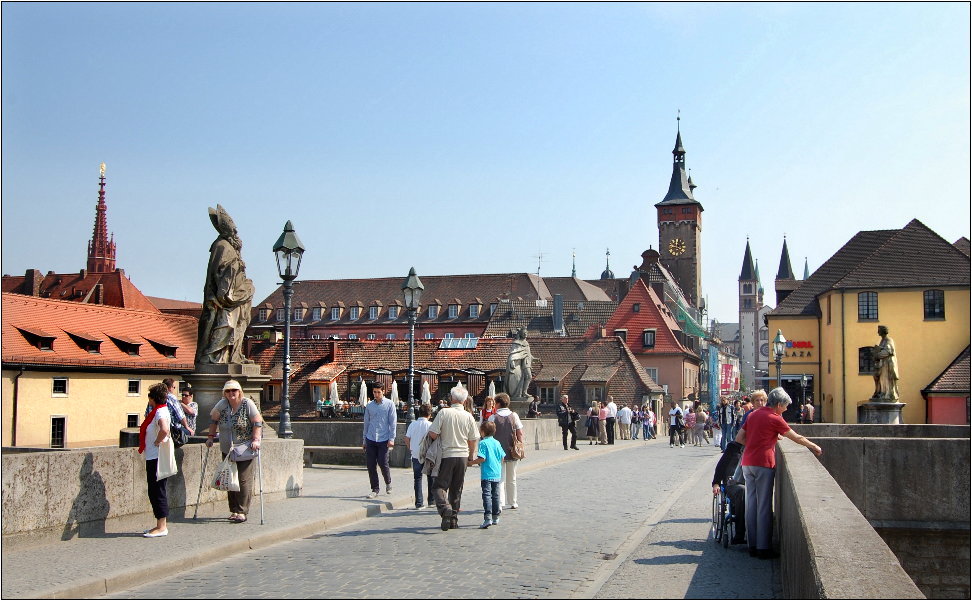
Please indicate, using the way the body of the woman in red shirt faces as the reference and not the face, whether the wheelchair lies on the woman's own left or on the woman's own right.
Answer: on the woman's own left

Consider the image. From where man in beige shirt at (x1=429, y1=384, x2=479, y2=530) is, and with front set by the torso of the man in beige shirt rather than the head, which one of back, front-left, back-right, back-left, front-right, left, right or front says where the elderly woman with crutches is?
left

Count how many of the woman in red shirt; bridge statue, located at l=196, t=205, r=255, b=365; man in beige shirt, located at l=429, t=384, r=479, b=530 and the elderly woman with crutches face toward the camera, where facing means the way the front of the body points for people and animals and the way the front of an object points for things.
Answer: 1

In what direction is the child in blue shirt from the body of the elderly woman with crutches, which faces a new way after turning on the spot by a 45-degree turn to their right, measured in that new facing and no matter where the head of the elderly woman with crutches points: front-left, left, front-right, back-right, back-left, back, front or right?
back-left

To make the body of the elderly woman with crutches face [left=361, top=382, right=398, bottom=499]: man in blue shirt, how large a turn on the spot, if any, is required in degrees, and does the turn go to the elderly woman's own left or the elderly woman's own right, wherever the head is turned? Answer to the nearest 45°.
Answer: approximately 135° to the elderly woman's own left

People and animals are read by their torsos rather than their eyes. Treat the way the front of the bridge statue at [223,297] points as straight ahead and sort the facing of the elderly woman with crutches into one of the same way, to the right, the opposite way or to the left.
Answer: to the right

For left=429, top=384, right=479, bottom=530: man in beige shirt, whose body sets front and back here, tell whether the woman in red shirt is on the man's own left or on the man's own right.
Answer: on the man's own right

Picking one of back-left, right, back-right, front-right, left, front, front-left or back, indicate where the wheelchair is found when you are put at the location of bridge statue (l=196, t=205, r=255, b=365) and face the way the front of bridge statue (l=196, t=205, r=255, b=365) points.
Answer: front-right

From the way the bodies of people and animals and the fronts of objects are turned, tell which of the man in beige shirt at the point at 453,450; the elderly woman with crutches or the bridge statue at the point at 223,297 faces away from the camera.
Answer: the man in beige shirt

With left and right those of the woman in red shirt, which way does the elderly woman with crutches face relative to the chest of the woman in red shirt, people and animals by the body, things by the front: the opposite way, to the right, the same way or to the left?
to the right

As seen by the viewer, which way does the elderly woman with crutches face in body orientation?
toward the camera

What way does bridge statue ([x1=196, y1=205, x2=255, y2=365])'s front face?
to the viewer's right

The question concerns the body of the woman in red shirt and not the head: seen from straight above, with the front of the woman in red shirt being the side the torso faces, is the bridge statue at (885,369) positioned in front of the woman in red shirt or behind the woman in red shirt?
in front

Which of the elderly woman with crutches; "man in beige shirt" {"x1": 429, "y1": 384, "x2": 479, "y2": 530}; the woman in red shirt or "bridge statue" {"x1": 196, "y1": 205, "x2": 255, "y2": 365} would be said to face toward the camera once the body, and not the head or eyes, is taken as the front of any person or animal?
the elderly woman with crutches

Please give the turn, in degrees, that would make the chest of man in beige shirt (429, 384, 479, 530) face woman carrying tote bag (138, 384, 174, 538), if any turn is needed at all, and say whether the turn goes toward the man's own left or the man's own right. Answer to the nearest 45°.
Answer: approximately 135° to the man's own left

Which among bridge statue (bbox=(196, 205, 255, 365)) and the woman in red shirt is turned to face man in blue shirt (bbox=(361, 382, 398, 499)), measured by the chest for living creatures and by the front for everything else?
the bridge statue

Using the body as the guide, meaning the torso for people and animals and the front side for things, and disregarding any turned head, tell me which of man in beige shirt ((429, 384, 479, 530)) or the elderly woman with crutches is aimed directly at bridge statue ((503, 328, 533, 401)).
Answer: the man in beige shirt

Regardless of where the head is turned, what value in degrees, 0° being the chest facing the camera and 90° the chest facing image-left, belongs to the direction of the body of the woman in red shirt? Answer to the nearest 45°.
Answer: approximately 225°

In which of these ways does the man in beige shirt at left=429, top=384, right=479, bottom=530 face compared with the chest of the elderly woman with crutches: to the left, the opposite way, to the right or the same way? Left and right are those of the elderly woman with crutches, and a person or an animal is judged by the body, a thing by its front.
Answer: the opposite way

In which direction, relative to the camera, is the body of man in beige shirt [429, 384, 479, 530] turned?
away from the camera

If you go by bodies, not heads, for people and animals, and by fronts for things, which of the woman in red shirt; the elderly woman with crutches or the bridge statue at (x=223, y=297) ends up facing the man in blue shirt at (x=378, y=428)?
the bridge statue
